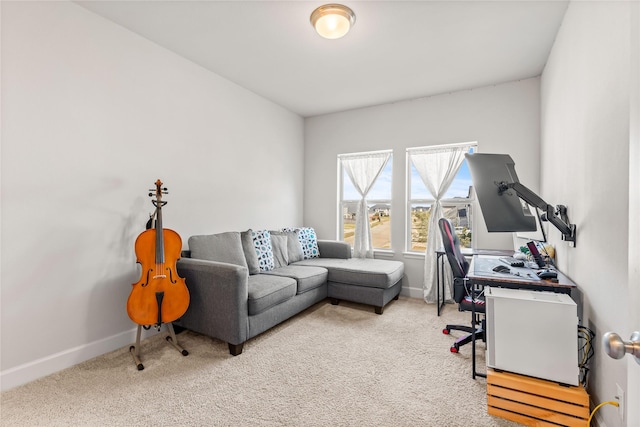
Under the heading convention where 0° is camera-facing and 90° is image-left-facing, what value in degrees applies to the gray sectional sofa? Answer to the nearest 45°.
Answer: approximately 315°

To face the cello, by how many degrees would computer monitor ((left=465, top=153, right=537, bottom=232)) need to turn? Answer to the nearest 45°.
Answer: approximately 90° to its left

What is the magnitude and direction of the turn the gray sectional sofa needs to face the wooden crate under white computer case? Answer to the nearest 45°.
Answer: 0° — it already faces it

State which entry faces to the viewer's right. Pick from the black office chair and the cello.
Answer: the black office chair

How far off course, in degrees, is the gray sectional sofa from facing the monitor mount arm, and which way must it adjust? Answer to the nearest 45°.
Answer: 0° — it already faces it

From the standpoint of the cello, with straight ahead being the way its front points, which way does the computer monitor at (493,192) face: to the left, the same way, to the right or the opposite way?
the opposite way

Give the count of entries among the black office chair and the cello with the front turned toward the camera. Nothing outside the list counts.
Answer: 1

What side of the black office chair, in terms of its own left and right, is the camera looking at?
right

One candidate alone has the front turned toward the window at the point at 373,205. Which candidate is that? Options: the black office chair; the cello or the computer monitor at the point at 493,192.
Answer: the computer monitor

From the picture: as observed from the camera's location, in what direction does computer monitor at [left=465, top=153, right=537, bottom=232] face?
facing away from the viewer and to the left of the viewer
